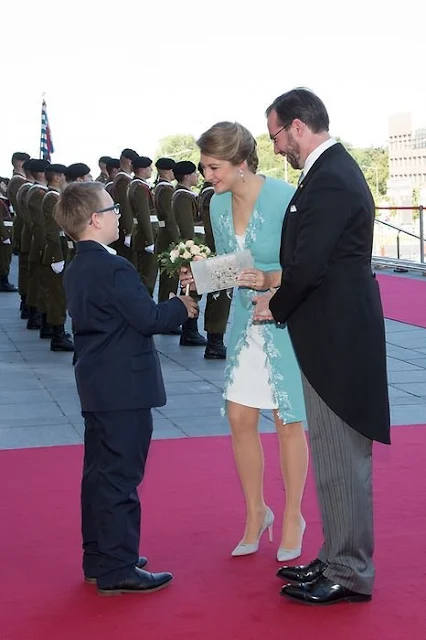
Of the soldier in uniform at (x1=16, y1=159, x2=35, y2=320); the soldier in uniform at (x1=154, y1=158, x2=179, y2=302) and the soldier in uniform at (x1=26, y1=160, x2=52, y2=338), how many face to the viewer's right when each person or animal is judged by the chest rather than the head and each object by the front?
3

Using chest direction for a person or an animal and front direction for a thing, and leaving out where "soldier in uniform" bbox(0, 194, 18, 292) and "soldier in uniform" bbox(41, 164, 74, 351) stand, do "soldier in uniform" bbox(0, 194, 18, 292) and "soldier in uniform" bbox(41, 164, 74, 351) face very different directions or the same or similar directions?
same or similar directions

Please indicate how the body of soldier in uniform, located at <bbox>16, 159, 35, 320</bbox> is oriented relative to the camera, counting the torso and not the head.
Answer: to the viewer's right

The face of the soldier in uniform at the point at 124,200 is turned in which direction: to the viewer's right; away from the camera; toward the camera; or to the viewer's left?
to the viewer's right

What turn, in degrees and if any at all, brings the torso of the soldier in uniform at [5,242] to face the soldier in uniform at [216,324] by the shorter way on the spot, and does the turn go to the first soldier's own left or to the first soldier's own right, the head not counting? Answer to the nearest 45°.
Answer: approximately 90° to the first soldier's own right

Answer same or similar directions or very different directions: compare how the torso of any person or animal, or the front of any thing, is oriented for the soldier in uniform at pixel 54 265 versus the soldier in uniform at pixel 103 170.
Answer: same or similar directions

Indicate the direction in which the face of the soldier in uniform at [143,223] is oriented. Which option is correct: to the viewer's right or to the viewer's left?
to the viewer's right

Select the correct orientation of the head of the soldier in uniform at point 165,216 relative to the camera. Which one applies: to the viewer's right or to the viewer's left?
to the viewer's right

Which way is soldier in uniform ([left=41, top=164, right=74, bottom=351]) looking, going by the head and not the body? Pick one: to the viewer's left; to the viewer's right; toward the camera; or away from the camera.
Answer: to the viewer's right

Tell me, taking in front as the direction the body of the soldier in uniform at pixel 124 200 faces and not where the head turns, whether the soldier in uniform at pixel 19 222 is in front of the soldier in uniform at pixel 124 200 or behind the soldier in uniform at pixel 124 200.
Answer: behind

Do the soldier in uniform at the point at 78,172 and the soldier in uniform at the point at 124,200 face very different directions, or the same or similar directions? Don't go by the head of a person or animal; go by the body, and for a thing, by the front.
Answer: same or similar directions

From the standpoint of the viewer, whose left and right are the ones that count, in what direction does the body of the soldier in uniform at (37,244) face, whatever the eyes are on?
facing to the right of the viewer

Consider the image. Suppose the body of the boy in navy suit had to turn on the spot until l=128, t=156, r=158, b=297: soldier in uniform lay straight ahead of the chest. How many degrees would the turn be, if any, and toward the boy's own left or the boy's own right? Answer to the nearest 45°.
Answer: approximately 90° to the boy's own left

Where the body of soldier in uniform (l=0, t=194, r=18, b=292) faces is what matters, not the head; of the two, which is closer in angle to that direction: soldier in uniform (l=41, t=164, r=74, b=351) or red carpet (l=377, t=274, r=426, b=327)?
the red carpet

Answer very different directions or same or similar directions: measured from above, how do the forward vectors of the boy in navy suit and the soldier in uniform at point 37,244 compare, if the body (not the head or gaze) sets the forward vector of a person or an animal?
same or similar directions
